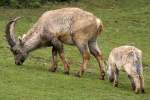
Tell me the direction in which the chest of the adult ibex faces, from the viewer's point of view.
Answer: to the viewer's left

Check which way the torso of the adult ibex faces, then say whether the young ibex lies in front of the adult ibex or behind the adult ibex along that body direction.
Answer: behind
